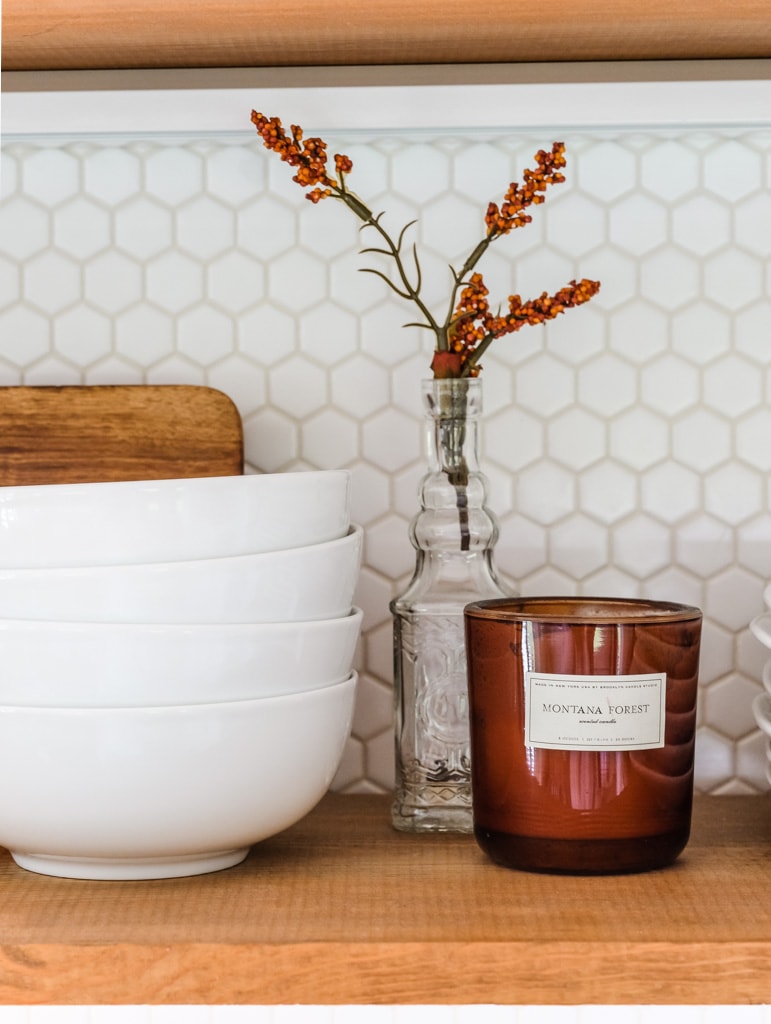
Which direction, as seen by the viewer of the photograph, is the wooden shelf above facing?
facing the viewer

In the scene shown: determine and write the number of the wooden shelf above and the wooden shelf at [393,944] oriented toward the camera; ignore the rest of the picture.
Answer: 2

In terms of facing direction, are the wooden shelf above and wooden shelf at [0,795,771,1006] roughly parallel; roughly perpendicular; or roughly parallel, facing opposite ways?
roughly parallel

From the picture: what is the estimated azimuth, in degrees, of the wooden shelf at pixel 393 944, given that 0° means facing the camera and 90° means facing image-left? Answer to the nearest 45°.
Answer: approximately 0°
